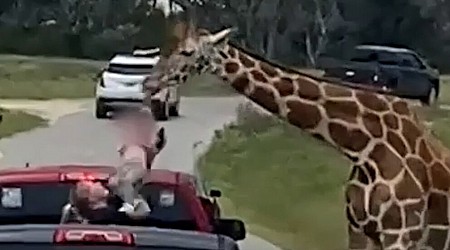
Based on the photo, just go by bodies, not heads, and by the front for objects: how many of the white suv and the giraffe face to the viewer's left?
1

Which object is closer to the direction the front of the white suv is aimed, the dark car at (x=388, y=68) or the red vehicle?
the dark car

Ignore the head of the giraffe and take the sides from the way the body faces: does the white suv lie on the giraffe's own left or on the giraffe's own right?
on the giraffe's own right

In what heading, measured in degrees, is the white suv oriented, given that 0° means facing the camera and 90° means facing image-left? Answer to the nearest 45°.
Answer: approximately 225°

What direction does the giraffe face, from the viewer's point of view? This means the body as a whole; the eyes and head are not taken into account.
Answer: to the viewer's left

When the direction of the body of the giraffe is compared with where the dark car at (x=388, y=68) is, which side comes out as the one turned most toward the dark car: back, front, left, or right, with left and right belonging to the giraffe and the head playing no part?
right

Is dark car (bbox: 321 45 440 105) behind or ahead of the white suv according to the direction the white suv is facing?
ahead

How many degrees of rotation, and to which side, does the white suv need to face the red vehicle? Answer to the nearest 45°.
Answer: approximately 135° to its right
